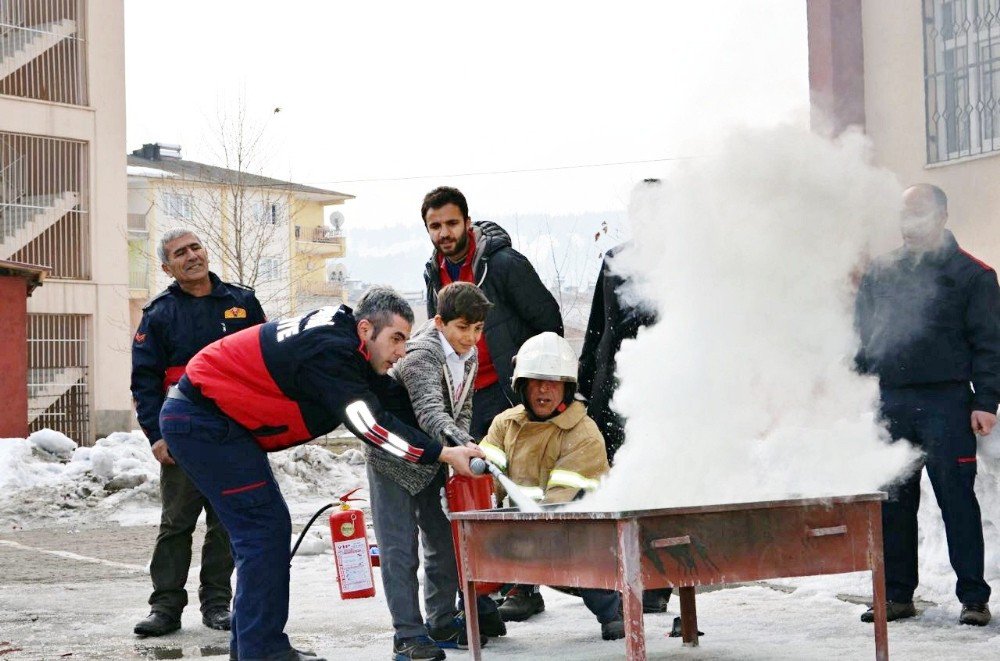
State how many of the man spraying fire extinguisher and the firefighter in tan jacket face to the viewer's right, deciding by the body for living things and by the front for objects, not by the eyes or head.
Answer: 1

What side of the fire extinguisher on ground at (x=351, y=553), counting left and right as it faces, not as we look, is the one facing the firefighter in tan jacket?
left

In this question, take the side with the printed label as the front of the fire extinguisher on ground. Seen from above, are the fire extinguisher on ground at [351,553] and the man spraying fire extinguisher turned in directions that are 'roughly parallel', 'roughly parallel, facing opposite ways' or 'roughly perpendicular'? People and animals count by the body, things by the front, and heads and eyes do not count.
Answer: roughly perpendicular

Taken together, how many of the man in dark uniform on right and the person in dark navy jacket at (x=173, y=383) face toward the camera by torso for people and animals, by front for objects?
2

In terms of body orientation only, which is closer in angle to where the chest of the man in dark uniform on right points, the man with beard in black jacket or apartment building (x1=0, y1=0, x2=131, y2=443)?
the man with beard in black jacket

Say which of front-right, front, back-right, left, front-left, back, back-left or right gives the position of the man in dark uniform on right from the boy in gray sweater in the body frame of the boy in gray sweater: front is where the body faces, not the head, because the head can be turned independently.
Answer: front-left

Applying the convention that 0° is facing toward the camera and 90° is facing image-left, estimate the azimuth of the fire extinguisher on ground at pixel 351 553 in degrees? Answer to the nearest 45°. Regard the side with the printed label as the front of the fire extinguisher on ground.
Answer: approximately 0°

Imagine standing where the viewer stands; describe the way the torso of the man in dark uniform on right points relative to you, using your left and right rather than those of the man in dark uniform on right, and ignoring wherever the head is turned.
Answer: facing the viewer

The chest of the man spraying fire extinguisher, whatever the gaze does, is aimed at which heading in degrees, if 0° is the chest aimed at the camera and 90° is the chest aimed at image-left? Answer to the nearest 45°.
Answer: approximately 270°

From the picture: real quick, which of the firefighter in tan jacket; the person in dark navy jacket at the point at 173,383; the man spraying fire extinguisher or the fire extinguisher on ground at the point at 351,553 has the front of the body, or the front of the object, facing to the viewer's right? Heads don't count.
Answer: the man spraying fire extinguisher

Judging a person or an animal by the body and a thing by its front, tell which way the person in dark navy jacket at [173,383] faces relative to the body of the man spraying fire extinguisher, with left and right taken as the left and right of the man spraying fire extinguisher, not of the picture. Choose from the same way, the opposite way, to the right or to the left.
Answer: to the right

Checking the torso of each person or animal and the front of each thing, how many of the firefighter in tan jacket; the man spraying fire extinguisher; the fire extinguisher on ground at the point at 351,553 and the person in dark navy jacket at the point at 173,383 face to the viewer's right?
1
